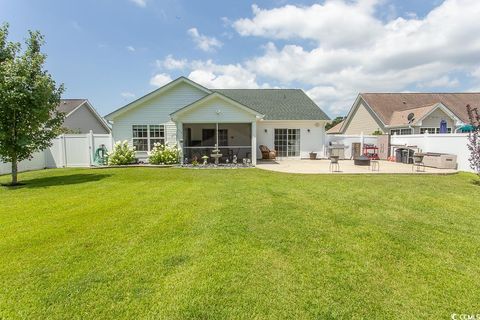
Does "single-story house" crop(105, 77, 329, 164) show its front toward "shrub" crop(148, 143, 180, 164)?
no

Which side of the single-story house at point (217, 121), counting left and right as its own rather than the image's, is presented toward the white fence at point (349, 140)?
right

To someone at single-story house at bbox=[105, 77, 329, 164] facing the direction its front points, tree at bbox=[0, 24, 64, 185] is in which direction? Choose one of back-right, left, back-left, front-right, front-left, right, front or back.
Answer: back-left

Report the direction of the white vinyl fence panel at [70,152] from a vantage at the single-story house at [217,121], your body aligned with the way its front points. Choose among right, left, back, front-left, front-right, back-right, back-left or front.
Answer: left

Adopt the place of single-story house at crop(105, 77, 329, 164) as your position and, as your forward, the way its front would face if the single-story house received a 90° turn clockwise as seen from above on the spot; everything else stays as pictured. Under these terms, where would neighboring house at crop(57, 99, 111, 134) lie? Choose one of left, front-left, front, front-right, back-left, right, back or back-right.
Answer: back-left

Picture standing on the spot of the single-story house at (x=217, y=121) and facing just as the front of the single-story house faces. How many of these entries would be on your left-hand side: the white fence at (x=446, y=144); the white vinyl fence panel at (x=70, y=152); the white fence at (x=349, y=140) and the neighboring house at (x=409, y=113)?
1

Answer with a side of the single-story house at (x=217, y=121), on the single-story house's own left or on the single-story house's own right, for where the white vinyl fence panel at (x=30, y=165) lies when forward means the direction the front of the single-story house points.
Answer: on the single-story house's own left

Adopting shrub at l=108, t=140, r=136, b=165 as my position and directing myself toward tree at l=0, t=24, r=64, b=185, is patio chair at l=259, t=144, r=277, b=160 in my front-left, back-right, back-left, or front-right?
back-left

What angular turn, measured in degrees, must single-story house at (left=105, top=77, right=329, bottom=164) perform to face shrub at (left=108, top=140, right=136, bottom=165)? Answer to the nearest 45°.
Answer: approximately 90° to its left

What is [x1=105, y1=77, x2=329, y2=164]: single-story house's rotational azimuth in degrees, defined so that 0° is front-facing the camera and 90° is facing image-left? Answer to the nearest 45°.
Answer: approximately 180°

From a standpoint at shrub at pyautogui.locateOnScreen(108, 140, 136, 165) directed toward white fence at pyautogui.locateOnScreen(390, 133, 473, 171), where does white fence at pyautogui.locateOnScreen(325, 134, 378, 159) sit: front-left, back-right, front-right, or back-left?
front-left

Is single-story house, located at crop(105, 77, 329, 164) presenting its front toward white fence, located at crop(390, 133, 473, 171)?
no
